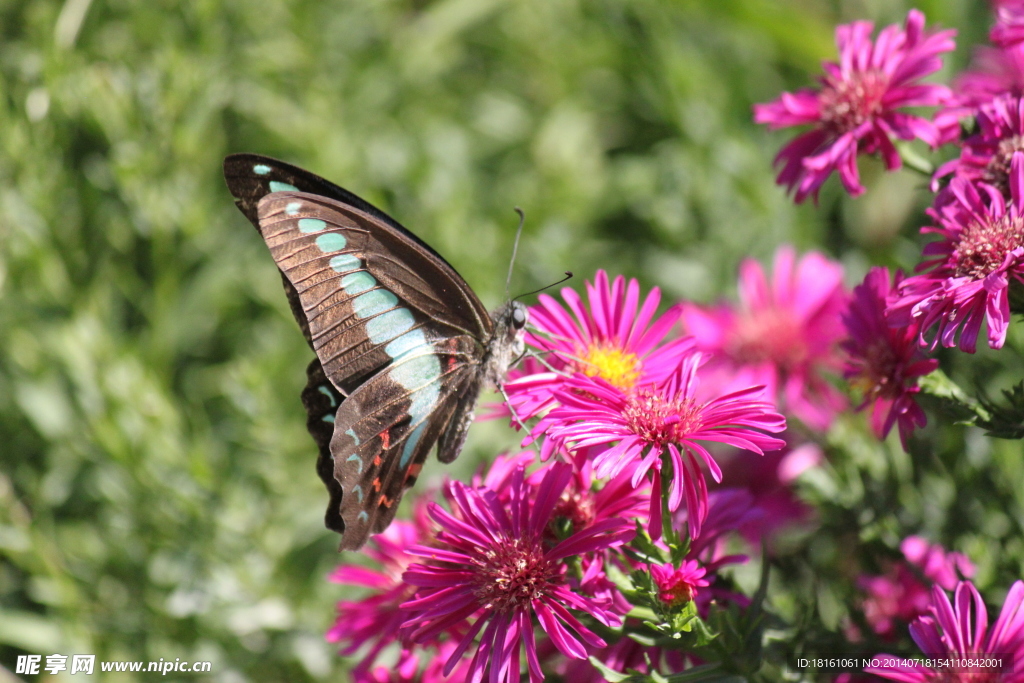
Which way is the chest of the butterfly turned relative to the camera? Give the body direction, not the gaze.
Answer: to the viewer's right

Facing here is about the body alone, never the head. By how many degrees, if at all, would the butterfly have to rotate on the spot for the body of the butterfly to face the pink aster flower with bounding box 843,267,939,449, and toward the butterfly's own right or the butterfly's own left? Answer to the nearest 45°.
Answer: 0° — it already faces it

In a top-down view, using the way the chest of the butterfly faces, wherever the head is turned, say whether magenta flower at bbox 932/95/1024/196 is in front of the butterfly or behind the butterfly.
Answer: in front

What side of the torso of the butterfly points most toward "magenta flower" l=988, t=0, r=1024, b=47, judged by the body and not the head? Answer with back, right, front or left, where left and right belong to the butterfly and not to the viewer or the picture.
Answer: front

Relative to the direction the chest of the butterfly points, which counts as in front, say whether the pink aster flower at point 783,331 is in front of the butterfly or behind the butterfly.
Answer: in front
